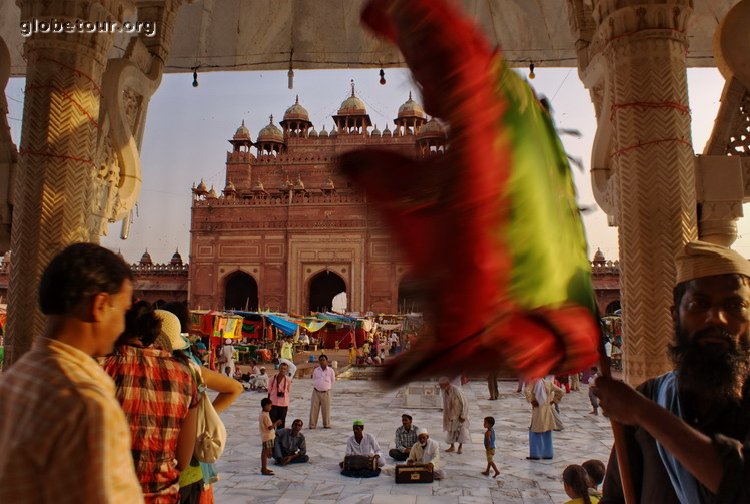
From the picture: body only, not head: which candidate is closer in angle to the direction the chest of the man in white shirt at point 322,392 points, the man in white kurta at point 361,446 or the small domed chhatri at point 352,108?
the man in white kurta

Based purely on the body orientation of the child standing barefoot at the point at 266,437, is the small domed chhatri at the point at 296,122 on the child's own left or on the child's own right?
on the child's own left

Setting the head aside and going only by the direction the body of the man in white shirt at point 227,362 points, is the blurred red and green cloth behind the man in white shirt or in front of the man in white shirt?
in front

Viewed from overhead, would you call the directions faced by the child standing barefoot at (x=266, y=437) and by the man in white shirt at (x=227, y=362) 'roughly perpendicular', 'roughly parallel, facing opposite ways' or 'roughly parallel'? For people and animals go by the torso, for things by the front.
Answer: roughly perpendicular

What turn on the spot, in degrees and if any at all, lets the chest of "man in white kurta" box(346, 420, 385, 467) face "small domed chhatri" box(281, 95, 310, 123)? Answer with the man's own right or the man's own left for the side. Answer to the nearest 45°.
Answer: approximately 180°

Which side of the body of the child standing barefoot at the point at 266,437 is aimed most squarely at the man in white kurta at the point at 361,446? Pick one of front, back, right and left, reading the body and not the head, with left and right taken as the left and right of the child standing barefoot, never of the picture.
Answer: front

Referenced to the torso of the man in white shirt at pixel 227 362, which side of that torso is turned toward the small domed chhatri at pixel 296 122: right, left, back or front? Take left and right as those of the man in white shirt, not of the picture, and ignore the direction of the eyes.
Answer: back

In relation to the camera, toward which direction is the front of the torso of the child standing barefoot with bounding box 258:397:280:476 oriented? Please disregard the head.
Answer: to the viewer's right

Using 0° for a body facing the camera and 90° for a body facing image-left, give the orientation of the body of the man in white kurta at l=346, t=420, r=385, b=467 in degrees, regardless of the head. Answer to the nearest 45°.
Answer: approximately 0°

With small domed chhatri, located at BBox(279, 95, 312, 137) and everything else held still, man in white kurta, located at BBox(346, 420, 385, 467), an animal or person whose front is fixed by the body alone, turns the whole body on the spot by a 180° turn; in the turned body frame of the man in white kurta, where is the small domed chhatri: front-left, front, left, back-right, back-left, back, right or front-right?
front
